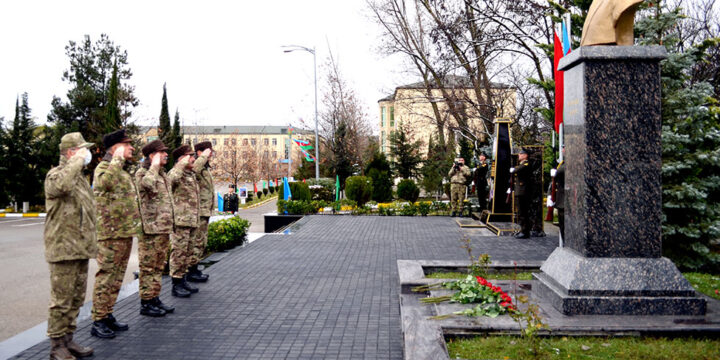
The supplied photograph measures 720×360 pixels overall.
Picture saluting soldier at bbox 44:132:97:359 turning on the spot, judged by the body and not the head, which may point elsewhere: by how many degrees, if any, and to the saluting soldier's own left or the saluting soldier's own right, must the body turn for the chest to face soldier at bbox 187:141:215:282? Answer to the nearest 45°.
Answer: approximately 45° to the saluting soldier's own left

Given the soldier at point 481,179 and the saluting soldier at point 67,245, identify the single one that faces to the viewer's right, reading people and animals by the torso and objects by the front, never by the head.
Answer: the saluting soldier

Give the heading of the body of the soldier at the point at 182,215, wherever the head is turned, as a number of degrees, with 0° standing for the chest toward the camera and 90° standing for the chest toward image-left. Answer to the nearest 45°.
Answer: approximately 270°

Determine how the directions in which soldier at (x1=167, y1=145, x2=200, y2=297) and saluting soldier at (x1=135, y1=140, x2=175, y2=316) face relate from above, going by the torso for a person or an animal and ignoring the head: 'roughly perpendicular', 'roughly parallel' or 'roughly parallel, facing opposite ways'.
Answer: roughly parallel

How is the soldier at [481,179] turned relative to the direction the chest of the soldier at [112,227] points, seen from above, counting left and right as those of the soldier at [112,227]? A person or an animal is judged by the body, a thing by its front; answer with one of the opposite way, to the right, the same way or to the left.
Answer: the opposite way

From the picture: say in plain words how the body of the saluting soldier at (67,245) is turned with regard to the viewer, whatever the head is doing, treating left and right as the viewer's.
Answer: facing to the right of the viewer

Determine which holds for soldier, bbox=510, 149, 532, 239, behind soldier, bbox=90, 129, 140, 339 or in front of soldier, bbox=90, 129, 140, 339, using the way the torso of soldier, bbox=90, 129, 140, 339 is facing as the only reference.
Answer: in front

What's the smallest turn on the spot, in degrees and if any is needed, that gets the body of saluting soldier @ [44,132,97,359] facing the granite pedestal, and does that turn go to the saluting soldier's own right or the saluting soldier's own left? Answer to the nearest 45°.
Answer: approximately 45° to the saluting soldier's own right

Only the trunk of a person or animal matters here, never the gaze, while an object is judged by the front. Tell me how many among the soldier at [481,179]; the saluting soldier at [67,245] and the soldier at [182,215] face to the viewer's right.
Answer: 2

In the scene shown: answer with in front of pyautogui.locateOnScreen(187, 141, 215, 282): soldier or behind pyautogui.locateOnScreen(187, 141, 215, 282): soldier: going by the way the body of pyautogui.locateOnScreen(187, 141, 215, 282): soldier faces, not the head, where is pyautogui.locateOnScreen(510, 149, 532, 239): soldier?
in front

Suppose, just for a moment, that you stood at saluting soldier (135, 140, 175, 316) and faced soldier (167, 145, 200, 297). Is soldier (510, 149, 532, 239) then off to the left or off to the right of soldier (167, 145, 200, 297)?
right

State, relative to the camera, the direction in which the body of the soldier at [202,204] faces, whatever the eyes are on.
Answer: to the viewer's right

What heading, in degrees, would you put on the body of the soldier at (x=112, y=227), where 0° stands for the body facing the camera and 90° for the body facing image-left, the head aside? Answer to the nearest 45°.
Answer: approximately 270°

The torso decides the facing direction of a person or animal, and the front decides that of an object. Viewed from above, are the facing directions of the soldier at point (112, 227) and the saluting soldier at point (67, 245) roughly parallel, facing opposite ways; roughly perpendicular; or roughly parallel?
roughly parallel

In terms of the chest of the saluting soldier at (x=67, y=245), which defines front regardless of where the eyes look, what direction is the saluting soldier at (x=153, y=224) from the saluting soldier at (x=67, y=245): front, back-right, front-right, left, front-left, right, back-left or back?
front-left

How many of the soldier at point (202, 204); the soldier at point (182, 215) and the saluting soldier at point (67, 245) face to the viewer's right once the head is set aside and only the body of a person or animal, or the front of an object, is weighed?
3

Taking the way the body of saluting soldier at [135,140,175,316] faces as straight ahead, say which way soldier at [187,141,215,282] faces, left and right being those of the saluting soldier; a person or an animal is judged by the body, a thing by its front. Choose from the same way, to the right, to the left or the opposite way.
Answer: the same way

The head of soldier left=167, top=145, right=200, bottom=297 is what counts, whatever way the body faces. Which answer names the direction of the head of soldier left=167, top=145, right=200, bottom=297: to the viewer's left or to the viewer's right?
to the viewer's right
